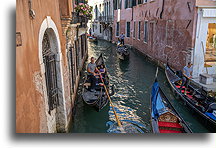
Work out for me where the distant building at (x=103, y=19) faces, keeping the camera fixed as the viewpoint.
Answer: facing the viewer and to the left of the viewer

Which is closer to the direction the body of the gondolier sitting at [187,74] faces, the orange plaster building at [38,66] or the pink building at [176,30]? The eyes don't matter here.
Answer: the orange plaster building

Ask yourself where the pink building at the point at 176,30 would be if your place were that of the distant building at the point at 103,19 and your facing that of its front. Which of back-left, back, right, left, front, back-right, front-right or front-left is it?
front-left

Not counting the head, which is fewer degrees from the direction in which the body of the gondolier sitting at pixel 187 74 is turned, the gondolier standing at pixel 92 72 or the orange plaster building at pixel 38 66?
the orange plaster building

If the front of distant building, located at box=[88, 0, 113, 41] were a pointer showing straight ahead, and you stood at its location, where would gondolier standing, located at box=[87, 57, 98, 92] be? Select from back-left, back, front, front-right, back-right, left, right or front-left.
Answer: front-left

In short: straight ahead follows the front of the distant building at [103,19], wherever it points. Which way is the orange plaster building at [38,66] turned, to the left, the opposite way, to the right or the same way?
to the left

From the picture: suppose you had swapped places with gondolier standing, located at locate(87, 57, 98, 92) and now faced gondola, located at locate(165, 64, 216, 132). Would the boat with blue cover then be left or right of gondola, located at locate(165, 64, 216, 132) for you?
right

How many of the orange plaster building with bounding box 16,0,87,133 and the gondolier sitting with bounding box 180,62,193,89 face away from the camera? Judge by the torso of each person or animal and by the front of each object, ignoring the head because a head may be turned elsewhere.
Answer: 0

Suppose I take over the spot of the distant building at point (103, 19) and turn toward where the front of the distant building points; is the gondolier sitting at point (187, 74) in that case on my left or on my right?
on my left
